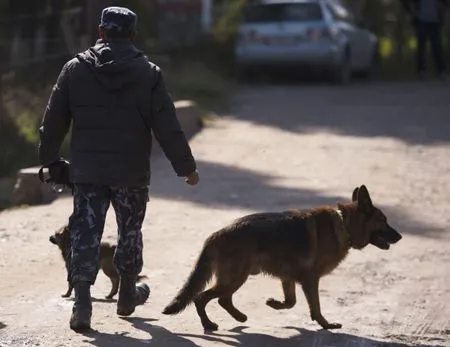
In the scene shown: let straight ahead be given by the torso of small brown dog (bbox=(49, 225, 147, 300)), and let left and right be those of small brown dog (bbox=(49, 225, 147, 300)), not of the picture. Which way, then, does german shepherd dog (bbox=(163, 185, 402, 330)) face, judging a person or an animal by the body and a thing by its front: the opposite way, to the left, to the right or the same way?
the opposite way

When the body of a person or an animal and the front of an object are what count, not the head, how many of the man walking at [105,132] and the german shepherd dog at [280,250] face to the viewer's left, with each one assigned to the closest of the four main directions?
0

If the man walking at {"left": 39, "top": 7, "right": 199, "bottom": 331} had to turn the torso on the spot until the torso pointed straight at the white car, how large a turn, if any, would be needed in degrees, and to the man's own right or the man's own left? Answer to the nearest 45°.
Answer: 0° — they already face it

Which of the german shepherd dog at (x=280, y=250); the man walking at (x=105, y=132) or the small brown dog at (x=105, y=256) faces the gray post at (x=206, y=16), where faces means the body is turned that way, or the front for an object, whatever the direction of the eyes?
the man walking

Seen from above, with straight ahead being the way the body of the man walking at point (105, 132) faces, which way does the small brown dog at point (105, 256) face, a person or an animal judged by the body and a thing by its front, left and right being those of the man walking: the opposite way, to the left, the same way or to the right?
to the left

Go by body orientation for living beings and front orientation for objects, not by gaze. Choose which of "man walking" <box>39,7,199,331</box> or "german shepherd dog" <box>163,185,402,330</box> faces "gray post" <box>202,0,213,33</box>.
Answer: the man walking

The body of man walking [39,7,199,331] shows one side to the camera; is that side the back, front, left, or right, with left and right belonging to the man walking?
back

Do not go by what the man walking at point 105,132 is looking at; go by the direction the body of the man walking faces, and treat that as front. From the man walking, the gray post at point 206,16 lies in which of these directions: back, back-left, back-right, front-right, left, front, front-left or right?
front

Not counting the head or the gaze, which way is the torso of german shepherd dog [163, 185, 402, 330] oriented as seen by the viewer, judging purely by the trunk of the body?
to the viewer's right

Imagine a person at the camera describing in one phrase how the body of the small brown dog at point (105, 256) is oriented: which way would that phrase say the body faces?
to the viewer's left

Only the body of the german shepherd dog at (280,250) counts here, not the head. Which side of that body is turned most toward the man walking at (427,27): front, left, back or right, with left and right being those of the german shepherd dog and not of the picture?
left
